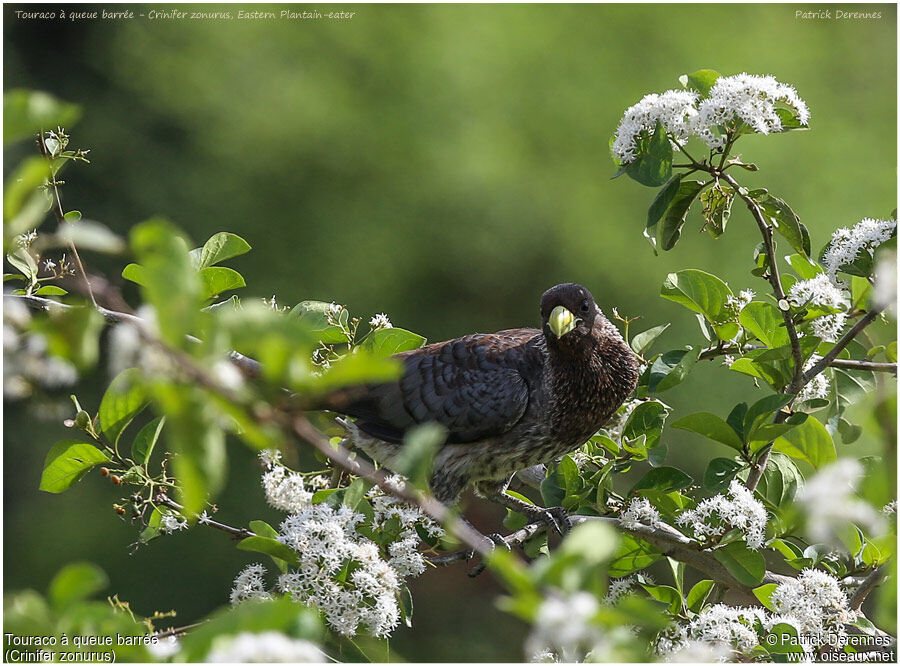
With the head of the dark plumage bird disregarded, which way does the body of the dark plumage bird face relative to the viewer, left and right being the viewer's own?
facing the viewer and to the right of the viewer
